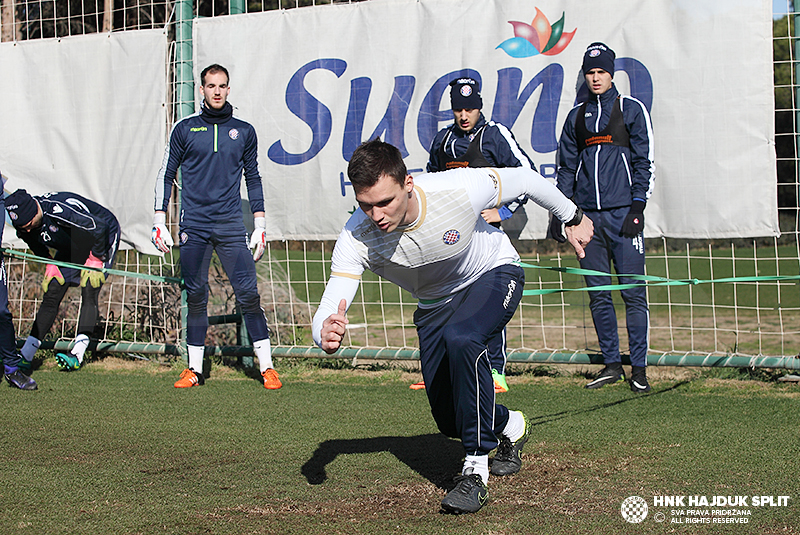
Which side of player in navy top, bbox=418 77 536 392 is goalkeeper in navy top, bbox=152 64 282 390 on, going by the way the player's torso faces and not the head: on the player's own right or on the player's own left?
on the player's own right

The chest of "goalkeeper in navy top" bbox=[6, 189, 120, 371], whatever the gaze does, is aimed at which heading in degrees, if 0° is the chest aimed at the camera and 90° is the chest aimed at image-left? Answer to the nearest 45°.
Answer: approximately 45°

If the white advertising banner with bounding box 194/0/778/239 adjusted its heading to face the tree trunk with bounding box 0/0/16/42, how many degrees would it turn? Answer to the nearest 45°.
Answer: approximately 135° to its right

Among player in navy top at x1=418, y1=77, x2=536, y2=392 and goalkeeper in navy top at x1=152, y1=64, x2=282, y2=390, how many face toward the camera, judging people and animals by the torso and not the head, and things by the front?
2

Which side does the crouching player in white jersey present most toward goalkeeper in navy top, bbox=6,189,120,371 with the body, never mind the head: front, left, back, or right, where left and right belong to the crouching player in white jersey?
right

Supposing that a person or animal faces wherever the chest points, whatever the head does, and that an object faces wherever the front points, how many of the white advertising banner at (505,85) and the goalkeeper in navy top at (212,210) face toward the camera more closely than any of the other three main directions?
2

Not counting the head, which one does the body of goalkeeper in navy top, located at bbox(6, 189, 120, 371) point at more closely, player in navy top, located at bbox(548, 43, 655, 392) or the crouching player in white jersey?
the crouching player in white jersey

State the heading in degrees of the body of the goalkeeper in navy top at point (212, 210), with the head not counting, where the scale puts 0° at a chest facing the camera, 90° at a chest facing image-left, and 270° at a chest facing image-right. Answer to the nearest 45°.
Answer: approximately 0°

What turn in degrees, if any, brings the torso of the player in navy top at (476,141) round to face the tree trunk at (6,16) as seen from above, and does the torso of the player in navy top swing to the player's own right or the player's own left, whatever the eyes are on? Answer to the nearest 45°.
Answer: approximately 135° to the player's own right

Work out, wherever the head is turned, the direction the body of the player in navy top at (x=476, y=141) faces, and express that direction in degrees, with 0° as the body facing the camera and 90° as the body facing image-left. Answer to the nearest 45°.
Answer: approximately 0°

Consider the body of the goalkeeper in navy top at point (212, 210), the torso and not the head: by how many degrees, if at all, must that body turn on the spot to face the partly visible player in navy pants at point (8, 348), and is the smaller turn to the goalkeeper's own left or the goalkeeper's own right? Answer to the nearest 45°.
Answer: approximately 90° to the goalkeeper's own right
